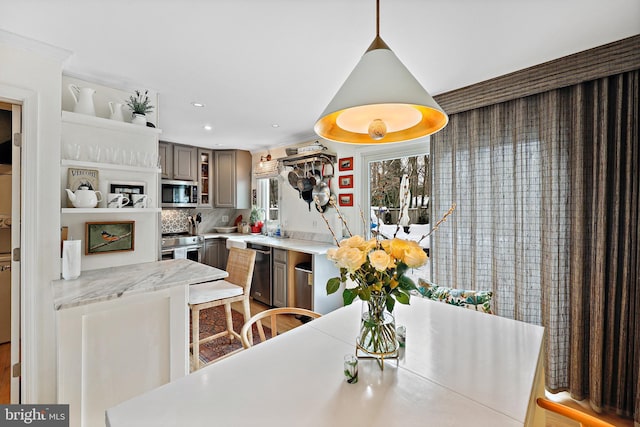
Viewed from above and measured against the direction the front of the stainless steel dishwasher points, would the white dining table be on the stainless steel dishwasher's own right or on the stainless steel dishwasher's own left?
on the stainless steel dishwasher's own left

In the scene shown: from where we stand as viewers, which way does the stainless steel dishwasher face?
facing the viewer and to the left of the viewer

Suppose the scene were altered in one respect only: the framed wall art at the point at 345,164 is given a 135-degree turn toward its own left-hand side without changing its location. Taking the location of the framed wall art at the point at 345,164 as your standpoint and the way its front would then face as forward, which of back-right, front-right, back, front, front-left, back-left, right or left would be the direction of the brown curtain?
front-right

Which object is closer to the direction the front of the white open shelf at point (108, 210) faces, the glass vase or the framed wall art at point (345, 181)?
the glass vase

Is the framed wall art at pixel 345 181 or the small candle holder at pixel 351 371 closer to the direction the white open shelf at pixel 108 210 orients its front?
the small candle holder

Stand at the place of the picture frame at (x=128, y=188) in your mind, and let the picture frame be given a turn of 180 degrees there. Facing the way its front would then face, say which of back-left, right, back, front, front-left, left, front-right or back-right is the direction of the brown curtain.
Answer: back-right

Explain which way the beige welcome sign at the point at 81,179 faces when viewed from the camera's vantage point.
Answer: facing the viewer

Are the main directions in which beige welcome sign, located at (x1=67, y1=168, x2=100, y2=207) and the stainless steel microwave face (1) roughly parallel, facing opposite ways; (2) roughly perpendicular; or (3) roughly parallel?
roughly parallel

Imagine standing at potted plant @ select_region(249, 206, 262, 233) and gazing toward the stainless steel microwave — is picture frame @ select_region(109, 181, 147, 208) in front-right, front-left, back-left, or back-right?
front-left

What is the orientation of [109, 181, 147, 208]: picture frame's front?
toward the camera

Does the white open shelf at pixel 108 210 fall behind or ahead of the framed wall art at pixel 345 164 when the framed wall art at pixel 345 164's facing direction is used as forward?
ahead

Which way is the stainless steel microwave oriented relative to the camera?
toward the camera

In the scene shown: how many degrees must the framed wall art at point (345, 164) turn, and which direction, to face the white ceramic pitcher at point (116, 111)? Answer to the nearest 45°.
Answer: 0° — it already faces it

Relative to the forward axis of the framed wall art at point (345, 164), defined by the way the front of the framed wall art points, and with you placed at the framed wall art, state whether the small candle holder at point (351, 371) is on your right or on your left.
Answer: on your left

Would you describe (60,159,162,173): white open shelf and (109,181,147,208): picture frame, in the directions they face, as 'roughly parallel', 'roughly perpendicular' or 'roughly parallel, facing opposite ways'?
roughly parallel
